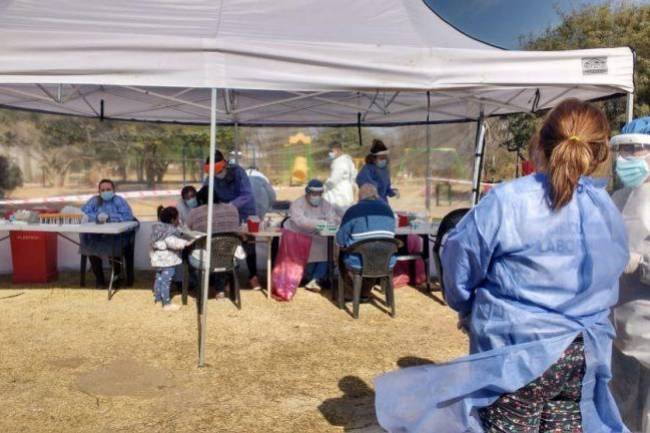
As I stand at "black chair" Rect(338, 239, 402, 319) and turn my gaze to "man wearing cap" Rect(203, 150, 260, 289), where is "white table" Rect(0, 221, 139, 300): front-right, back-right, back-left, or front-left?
front-left

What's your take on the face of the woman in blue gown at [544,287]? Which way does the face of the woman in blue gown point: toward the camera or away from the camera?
away from the camera

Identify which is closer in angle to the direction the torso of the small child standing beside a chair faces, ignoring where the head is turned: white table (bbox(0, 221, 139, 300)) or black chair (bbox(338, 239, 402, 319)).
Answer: the black chair

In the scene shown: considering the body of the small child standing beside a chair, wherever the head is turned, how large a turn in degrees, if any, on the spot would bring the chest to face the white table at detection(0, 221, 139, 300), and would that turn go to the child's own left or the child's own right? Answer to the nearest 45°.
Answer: approximately 135° to the child's own left

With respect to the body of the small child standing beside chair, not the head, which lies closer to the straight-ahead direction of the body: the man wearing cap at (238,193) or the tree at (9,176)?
the man wearing cap

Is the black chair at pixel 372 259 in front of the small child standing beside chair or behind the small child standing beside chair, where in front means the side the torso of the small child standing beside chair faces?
in front

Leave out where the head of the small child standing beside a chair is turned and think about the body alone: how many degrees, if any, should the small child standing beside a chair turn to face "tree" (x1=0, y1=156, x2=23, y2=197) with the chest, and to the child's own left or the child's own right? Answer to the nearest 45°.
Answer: approximately 90° to the child's own left

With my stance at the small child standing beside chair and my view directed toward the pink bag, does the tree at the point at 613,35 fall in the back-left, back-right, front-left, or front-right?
front-left

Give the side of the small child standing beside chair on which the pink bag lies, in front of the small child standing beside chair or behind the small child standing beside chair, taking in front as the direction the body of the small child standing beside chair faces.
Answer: in front

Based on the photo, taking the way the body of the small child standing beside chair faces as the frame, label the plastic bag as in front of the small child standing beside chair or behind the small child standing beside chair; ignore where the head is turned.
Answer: in front

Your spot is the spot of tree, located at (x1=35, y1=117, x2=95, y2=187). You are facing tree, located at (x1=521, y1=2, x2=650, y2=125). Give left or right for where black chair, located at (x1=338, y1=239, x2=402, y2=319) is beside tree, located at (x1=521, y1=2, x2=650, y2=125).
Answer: right

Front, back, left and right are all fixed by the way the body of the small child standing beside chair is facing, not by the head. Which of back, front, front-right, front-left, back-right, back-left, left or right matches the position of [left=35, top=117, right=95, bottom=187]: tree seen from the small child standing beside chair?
left
